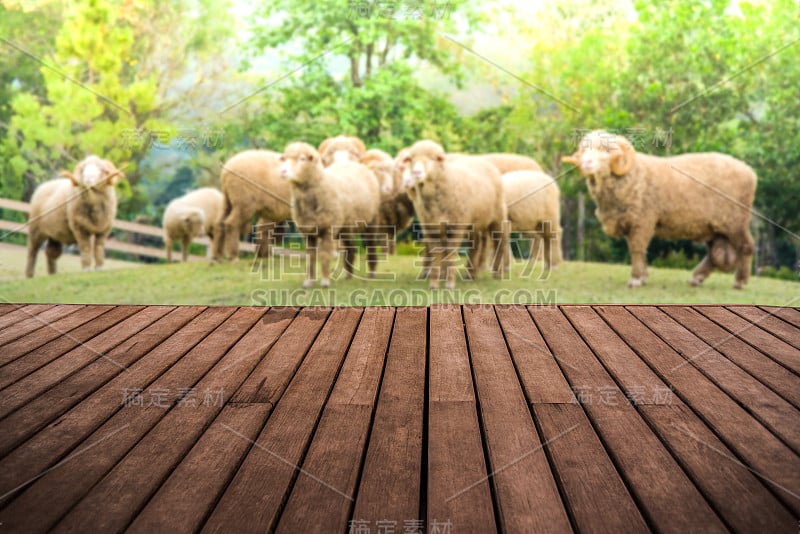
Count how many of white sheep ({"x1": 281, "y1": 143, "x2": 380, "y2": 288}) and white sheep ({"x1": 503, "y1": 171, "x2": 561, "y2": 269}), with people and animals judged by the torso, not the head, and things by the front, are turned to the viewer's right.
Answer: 0

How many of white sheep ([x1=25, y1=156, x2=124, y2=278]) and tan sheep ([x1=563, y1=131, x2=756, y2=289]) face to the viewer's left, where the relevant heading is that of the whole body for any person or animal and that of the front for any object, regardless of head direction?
1

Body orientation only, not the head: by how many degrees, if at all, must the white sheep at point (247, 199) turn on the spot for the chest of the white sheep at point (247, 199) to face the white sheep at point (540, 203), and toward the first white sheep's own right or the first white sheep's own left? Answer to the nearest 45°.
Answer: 0° — it already faces it

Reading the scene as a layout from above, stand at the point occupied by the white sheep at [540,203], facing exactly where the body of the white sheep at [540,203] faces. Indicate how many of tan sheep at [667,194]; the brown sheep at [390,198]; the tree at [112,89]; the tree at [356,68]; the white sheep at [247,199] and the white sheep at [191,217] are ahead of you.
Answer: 5

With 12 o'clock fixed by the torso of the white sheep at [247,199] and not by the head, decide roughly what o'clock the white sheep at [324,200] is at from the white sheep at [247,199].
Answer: the white sheep at [324,200] is roughly at 1 o'clock from the white sheep at [247,199].

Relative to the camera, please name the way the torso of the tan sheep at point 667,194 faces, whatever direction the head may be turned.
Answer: to the viewer's left

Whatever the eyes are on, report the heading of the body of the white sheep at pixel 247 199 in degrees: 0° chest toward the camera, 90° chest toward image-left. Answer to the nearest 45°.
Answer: approximately 270°

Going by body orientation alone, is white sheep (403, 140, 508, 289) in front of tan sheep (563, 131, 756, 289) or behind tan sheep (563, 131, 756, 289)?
in front

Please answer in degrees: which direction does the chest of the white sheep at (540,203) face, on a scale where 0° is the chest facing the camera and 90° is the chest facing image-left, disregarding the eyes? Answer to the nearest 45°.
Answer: approximately 90°

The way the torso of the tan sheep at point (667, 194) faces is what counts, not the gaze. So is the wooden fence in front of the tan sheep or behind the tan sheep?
in front

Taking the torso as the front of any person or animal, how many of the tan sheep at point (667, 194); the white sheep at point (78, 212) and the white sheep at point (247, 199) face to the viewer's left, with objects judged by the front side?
1

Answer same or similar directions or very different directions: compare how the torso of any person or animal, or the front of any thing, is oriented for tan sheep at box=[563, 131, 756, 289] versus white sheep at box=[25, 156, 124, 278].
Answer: very different directions
